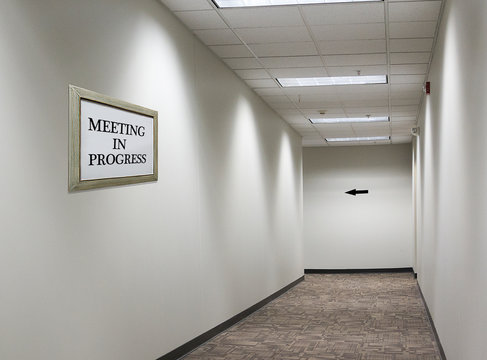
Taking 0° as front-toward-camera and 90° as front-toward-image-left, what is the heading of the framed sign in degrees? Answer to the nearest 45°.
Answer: approximately 315°

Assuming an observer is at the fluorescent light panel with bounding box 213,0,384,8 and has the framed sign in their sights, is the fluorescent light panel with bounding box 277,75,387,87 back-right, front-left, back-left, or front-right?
back-right

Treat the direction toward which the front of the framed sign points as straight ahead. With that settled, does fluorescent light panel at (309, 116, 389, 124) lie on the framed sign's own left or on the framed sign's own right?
on the framed sign's own left

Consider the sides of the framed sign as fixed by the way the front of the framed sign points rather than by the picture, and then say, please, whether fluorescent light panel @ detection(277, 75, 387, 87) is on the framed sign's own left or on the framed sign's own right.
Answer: on the framed sign's own left

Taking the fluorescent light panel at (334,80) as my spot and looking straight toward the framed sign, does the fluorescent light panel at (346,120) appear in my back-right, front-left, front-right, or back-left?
back-right

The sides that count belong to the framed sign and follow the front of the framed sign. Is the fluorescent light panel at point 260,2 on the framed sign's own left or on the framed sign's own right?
on the framed sign's own left
